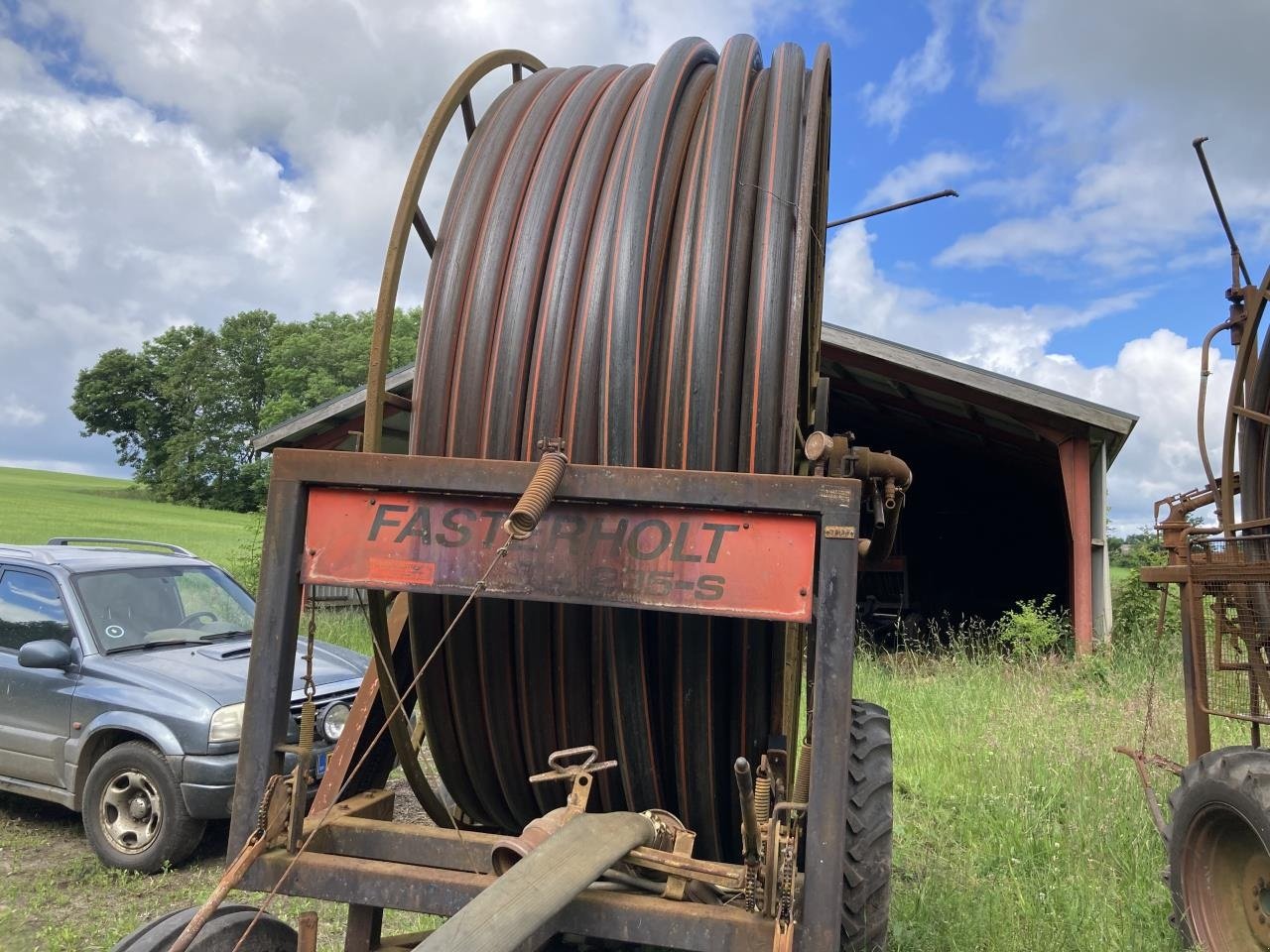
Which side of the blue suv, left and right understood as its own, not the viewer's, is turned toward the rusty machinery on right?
front

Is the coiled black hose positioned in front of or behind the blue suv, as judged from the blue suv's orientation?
in front

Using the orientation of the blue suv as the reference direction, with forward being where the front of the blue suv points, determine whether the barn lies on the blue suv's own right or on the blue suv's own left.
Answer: on the blue suv's own left

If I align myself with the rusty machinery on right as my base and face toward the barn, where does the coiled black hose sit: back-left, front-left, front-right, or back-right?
back-left

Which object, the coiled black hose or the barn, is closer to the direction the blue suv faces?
the coiled black hose

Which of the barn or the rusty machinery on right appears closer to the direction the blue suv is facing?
the rusty machinery on right

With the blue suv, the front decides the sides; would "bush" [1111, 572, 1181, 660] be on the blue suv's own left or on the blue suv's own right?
on the blue suv's own left
